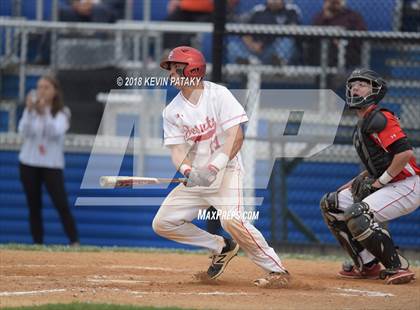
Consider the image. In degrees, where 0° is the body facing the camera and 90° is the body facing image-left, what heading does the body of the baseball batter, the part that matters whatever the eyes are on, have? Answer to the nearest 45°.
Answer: approximately 45°

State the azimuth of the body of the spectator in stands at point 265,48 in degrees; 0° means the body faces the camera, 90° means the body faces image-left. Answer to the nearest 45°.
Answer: approximately 0°

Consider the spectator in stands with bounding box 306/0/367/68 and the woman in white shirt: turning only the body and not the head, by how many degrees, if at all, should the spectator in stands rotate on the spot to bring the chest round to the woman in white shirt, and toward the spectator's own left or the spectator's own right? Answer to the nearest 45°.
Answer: approximately 90° to the spectator's own right

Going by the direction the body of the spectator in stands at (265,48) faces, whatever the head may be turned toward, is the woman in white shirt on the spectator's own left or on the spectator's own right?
on the spectator's own right

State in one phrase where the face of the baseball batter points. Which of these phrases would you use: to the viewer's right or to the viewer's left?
to the viewer's left

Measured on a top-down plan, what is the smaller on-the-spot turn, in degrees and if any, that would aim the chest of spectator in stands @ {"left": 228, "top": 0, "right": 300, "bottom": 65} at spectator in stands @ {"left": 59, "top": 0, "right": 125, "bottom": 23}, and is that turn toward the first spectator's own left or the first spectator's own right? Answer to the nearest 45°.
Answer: approximately 135° to the first spectator's own right

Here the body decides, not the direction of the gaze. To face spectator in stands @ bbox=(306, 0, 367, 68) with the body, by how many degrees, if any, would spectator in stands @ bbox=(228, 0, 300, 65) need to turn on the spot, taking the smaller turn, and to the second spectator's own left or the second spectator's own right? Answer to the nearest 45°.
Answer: approximately 135° to the second spectator's own left

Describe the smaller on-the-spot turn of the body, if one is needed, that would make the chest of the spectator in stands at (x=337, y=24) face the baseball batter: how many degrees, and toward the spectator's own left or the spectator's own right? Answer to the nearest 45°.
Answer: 0° — they already face them

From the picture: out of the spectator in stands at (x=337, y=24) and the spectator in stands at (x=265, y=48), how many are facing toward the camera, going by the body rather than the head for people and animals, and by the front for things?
2

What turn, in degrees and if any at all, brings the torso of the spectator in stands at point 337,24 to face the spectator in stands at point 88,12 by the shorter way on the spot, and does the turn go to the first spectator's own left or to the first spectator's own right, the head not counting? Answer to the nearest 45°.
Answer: approximately 90° to the first spectator's own right

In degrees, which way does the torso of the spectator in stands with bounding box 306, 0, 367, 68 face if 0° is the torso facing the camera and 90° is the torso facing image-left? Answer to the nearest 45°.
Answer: approximately 0°

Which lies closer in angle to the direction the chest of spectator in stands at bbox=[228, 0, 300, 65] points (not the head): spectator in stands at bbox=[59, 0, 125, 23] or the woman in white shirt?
the woman in white shirt

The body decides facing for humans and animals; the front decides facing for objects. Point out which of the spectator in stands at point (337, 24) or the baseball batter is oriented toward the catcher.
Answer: the spectator in stands

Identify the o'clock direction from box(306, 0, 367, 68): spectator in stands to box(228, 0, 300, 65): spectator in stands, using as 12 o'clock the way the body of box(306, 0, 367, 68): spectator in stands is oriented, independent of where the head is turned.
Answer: box(228, 0, 300, 65): spectator in stands is roughly at 2 o'clock from box(306, 0, 367, 68): spectator in stands.

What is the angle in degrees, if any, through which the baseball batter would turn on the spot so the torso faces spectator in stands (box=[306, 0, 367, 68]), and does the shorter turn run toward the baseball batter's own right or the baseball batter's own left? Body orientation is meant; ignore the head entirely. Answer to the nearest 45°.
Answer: approximately 135° to the baseball batter's own right
